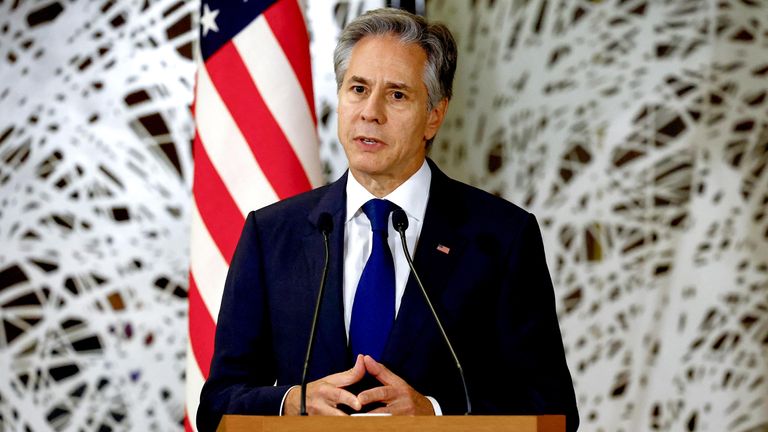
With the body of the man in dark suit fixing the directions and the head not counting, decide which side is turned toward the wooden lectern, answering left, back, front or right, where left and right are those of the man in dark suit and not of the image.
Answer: front

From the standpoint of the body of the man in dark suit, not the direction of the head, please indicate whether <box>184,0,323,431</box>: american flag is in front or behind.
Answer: behind

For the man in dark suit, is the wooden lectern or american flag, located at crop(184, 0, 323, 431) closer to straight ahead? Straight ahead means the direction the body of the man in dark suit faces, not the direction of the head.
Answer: the wooden lectern

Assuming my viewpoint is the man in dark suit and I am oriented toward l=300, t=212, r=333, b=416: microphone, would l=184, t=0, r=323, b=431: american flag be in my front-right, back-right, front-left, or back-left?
back-right

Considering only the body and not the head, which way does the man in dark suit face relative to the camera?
toward the camera
